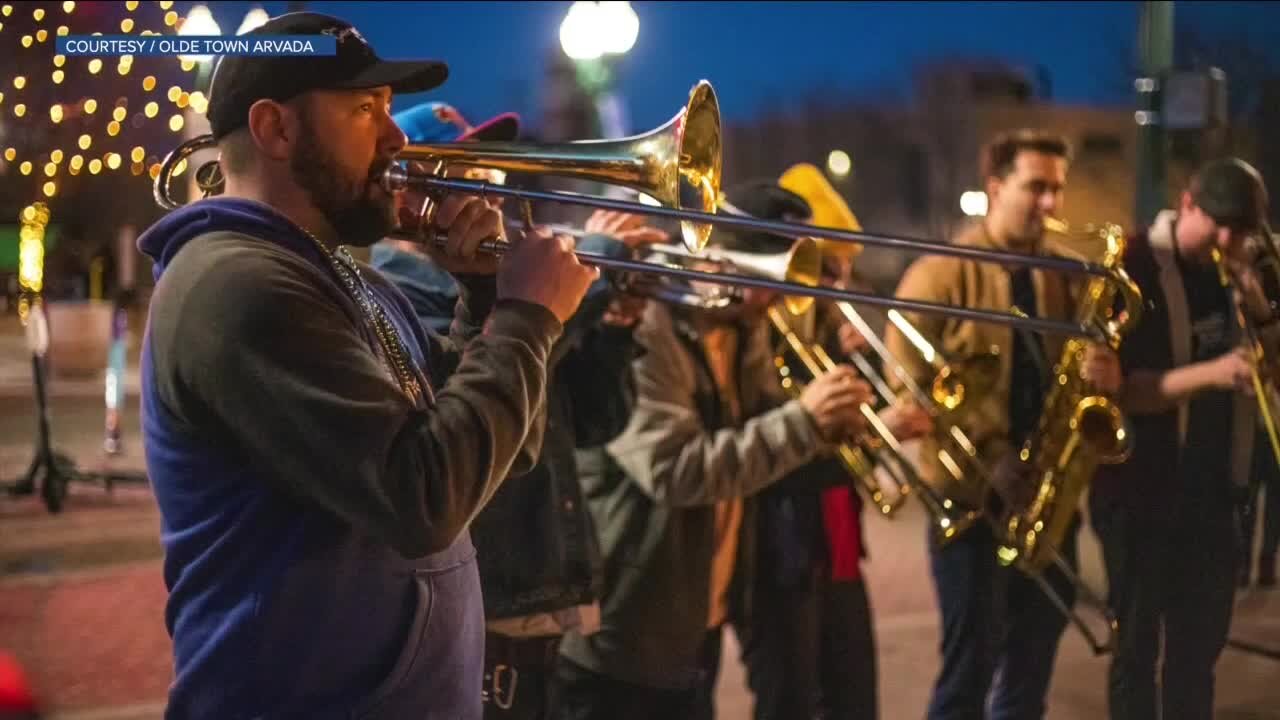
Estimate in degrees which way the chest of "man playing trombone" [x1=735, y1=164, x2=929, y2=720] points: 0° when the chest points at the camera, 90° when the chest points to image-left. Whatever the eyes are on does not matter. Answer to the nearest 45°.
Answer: approximately 315°

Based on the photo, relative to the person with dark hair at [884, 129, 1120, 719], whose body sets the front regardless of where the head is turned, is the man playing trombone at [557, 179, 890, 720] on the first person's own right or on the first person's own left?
on the first person's own right

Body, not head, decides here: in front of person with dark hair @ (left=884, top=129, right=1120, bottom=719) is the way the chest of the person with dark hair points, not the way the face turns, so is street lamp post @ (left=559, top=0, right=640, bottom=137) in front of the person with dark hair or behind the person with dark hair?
behind

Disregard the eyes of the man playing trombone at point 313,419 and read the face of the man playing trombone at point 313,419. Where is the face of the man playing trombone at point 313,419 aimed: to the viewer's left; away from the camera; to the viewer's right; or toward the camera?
to the viewer's right

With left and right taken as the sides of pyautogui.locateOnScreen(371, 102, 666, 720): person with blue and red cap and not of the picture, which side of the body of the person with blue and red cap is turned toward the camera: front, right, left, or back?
right

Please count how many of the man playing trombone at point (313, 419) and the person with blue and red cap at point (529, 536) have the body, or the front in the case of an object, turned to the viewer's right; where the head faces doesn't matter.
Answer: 2

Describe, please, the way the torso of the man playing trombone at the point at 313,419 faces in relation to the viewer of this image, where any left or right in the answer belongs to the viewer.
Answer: facing to the right of the viewer

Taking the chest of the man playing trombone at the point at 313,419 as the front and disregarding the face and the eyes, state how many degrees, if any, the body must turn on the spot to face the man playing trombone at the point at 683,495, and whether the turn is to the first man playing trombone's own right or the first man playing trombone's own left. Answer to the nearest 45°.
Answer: approximately 45° to the first man playing trombone's own left
